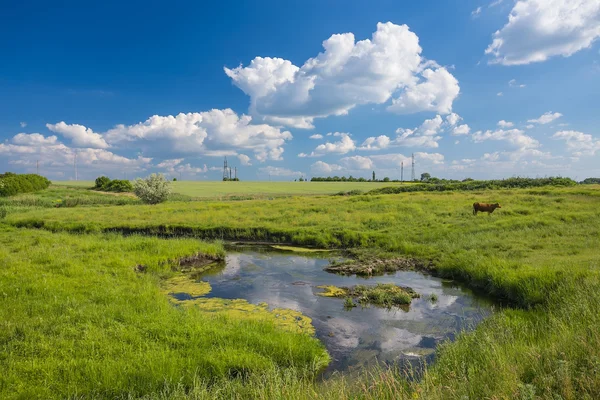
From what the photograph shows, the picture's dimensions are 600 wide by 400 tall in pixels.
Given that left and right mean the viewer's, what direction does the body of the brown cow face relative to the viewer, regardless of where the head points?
facing to the right of the viewer

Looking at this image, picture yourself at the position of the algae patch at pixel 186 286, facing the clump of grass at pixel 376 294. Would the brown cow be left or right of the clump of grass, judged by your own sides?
left

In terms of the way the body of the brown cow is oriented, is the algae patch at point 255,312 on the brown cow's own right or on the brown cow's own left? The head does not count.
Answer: on the brown cow's own right

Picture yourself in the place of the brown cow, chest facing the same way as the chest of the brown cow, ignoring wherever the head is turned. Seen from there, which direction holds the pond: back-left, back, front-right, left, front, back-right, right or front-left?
right

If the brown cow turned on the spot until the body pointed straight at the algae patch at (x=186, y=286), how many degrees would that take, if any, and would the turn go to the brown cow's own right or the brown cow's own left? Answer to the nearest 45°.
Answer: approximately 135° to the brown cow's own right

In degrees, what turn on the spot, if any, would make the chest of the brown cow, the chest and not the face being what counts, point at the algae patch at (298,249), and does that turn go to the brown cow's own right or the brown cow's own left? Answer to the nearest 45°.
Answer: approximately 135° to the brown cow's own right

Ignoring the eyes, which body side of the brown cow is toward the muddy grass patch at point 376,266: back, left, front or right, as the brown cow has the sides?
right
